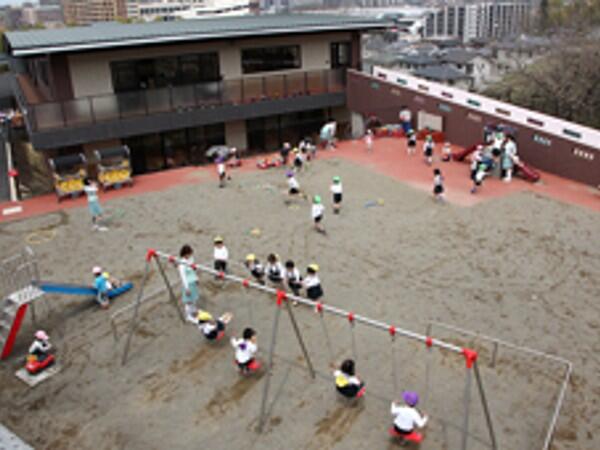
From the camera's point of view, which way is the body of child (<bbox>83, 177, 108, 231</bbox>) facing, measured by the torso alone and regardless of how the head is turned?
to the viewer's right

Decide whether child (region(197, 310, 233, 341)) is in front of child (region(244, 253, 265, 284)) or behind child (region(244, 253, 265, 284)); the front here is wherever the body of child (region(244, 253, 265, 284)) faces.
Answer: in front

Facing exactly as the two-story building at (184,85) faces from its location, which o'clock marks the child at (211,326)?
The child is roughly at 12 o'clock from the two-story building.

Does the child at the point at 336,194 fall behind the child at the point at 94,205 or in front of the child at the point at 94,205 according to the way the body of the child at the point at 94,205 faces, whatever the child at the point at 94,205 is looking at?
in front

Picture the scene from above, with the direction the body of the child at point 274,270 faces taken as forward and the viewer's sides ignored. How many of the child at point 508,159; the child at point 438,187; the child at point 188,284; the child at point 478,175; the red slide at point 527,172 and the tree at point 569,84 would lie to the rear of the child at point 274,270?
5

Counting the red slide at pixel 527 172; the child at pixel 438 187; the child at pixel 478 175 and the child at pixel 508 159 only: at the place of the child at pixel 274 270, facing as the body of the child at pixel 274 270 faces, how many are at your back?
4

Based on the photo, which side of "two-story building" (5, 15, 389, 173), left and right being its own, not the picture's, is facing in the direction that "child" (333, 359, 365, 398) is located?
front

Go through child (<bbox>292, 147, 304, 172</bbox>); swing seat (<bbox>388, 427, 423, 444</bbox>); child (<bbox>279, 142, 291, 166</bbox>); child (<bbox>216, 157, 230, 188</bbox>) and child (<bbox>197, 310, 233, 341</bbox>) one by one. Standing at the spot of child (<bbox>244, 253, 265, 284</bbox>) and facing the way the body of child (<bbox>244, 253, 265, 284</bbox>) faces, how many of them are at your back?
3
